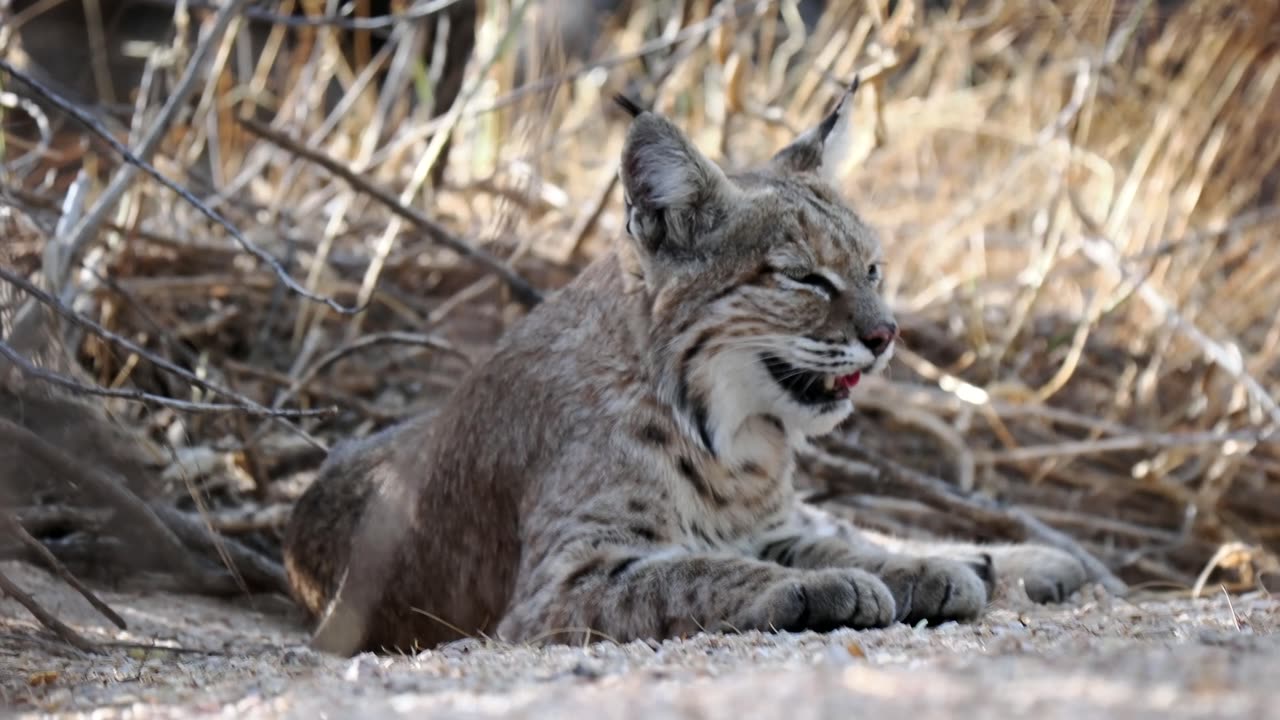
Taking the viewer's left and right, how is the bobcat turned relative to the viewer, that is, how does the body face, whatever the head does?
facing the viewer and to the right of the viewer

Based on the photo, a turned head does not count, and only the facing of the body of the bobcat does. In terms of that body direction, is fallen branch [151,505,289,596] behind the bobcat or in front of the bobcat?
behind

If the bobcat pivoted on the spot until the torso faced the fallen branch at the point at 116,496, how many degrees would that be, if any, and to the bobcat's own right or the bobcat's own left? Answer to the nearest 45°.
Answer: approximately 135° to the bobcat's own right

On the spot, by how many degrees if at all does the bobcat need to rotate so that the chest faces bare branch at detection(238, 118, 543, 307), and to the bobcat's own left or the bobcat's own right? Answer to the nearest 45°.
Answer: approximately 180°
